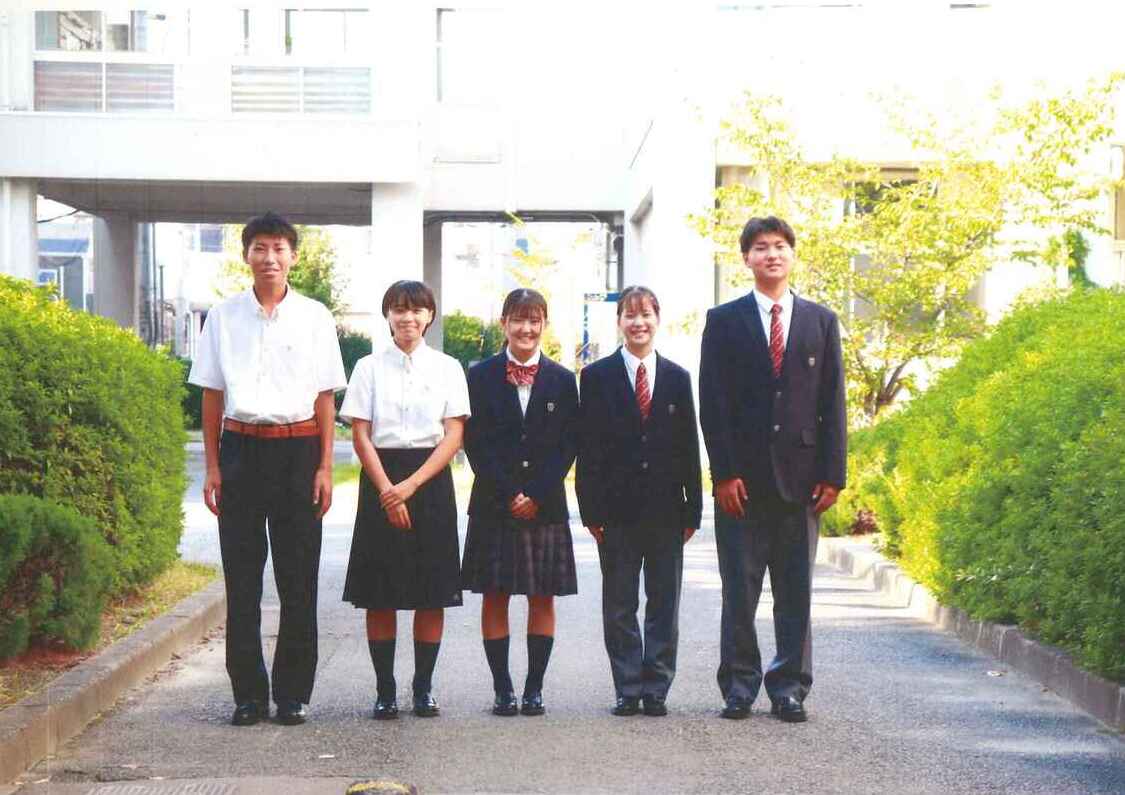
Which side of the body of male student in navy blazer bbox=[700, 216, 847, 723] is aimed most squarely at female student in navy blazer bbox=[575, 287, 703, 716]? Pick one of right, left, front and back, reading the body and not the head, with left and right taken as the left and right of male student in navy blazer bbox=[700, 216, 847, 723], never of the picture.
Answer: right

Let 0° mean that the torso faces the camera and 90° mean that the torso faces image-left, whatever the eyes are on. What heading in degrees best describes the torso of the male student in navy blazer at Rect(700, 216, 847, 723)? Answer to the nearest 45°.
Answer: approximately 0°

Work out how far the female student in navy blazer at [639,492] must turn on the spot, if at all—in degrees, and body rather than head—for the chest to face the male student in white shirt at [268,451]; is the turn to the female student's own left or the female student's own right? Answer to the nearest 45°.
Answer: approximately 90° to the female student's own right

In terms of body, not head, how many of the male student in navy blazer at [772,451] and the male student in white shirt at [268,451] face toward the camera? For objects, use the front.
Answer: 2
